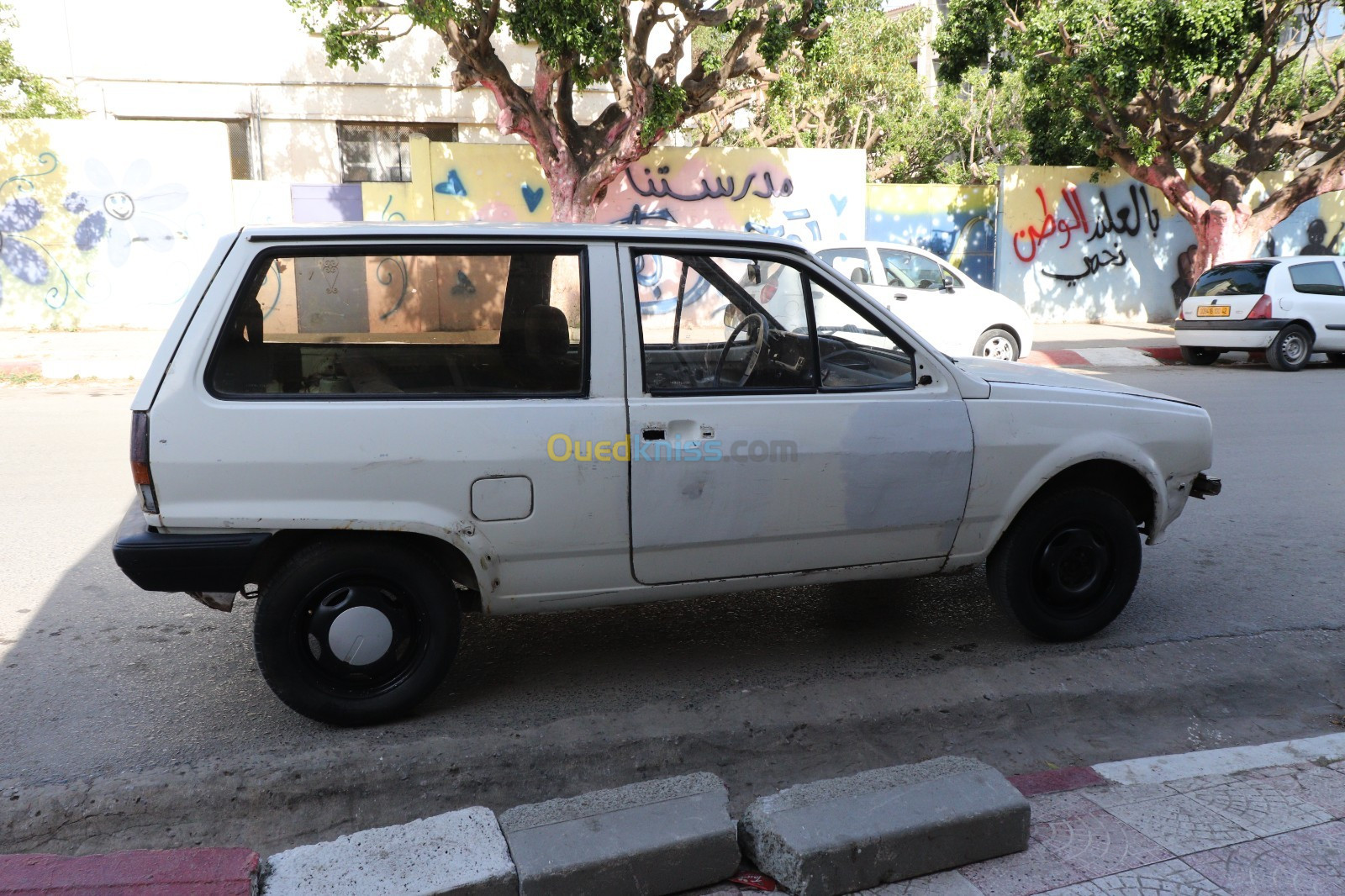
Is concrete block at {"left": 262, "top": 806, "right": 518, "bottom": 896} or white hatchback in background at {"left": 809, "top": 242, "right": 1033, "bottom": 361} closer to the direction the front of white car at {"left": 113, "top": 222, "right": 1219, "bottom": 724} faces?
the white hatchback in background

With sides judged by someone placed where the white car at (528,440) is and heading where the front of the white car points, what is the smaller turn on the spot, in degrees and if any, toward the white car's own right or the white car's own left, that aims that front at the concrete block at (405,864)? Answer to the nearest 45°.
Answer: approximately 90° to the white car's own right

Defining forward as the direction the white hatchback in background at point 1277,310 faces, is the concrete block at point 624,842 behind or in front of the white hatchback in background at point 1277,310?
behind

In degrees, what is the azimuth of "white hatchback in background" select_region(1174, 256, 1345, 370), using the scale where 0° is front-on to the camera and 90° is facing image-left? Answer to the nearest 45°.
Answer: approximately 225°

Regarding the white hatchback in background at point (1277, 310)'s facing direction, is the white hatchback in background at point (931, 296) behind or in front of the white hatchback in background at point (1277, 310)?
behind

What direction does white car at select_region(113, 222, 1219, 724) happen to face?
to the viewer's right

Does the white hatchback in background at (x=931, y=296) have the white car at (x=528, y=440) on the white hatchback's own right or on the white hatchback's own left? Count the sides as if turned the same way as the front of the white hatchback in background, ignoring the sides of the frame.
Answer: on the white hatchback's own right

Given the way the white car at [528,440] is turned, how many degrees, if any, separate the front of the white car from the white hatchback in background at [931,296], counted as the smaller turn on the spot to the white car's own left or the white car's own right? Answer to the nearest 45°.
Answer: approximately 90° to the white car's own left

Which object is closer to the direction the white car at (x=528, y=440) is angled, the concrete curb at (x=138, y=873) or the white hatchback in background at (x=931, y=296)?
the white hatchback in background

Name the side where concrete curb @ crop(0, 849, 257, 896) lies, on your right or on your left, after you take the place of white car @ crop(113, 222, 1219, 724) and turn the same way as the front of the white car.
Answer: on your right
